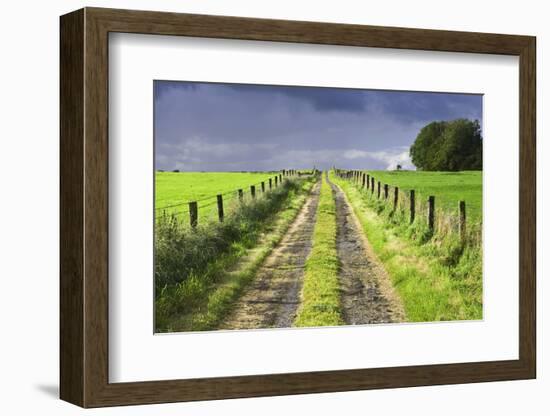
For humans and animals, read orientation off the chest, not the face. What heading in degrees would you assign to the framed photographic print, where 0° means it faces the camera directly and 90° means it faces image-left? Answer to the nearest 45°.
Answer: approximately 315°
